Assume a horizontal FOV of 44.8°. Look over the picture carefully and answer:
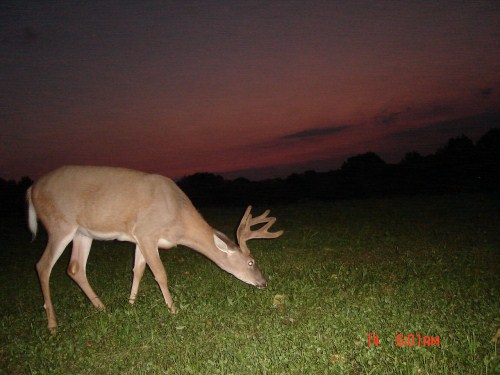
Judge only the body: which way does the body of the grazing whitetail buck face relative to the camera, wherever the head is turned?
to the viewer's right
